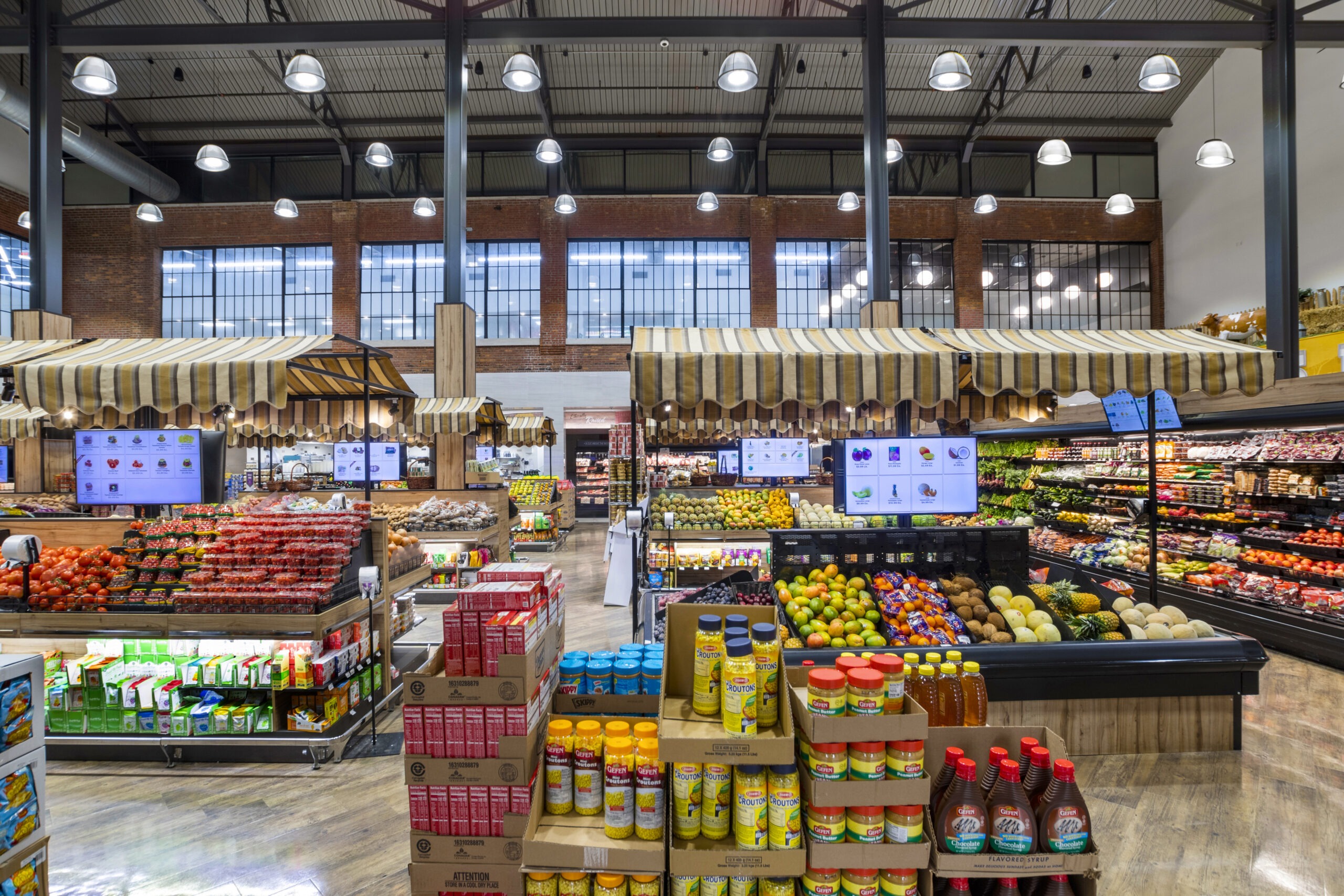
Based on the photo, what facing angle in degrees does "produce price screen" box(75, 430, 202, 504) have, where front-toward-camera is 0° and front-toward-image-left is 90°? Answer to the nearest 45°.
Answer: approximately 0°

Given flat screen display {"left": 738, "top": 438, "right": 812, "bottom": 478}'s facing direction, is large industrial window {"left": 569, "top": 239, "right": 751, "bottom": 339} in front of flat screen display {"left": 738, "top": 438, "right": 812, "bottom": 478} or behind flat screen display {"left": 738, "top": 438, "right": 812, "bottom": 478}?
behind

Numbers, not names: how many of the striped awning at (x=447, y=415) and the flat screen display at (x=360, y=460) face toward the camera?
2

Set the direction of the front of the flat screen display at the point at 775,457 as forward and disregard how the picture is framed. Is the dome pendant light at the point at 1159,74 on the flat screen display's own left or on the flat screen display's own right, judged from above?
on the flat screen display's own left

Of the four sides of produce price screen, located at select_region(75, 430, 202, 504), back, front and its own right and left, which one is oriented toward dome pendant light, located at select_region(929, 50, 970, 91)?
left

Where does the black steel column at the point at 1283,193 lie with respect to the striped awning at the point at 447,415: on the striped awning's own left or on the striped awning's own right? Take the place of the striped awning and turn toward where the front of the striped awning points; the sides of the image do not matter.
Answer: on the striped awning's own left

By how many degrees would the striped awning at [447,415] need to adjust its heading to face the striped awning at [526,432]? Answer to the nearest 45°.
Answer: approximately 180°

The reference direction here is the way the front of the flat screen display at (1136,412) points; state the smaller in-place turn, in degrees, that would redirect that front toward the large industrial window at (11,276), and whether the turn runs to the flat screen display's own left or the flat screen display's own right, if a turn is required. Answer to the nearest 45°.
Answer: approximately 90° to the flat screen display's own right
